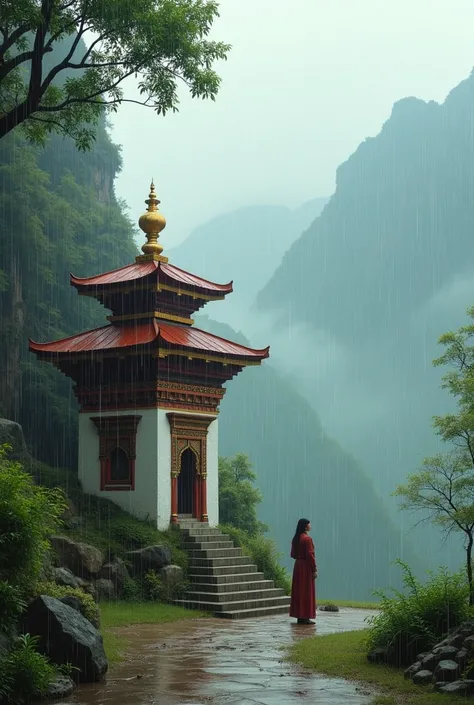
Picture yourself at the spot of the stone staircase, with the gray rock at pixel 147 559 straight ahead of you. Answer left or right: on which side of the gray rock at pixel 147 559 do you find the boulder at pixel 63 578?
left

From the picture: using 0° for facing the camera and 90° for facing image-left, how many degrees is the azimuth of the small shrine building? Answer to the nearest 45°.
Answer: approximately 315°

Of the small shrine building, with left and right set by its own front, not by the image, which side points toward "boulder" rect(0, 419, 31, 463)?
back

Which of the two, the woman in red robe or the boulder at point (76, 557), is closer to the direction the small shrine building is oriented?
the woman in red robe

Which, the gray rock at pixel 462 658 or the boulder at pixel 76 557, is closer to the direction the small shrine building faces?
the gray rock

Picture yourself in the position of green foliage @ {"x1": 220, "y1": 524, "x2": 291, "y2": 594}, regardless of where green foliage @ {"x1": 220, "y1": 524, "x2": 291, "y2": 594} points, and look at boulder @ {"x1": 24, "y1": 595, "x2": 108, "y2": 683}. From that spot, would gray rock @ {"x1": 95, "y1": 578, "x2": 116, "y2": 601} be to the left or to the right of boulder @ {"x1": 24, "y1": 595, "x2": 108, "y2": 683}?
right

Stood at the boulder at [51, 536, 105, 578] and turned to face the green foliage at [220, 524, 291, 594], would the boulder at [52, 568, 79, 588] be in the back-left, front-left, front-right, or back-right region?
back-right

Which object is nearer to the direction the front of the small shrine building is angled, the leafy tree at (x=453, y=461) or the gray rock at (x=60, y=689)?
the leafy tree
